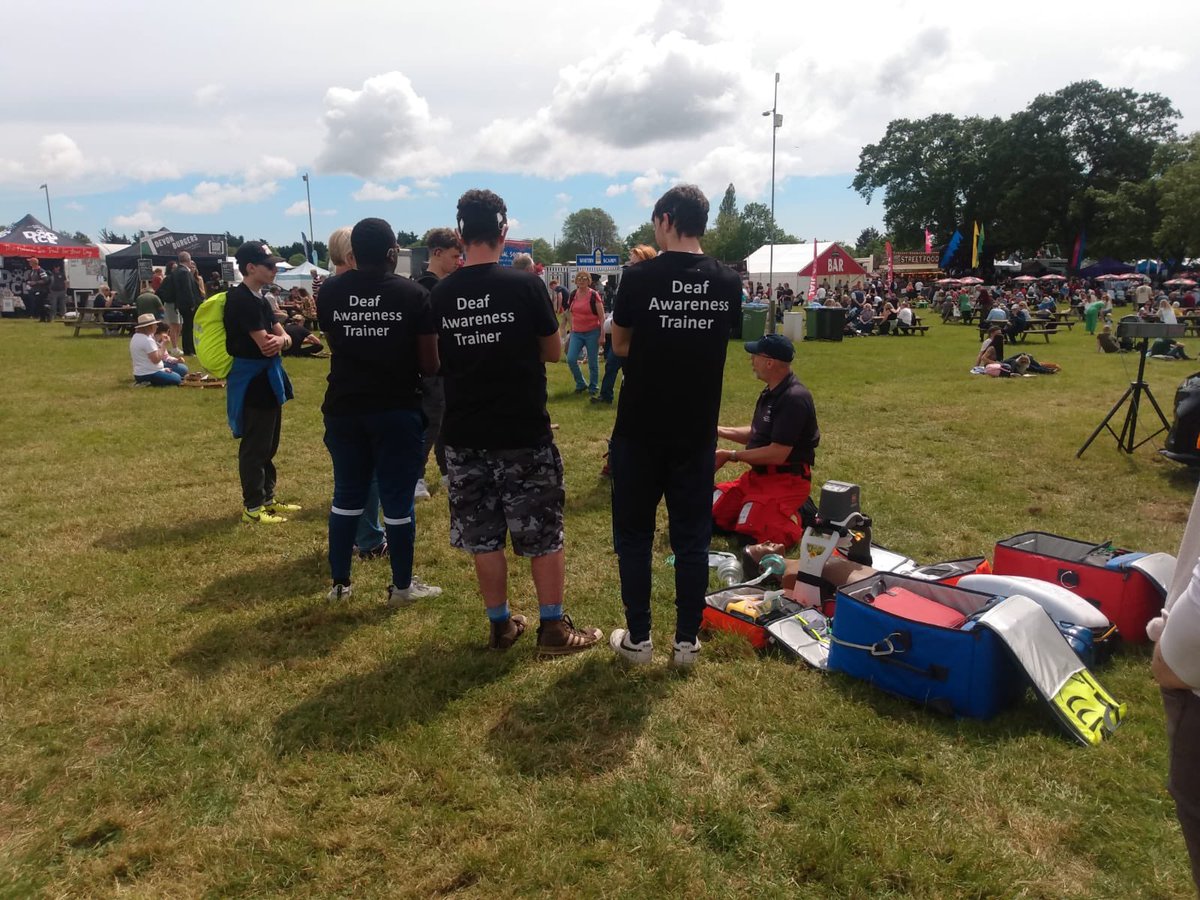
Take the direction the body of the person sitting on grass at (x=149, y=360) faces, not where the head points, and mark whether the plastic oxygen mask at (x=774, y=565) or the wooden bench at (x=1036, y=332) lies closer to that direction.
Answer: the wooden bench

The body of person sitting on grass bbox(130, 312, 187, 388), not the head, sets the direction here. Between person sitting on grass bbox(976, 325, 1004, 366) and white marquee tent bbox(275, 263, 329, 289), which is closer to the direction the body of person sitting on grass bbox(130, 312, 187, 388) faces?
the person sitting on grass

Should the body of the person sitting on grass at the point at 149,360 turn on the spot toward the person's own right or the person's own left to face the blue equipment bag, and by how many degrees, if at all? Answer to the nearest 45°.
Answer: approximately 90° to the person's own right

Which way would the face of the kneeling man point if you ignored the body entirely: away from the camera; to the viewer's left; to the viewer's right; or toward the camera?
to the viewer's left

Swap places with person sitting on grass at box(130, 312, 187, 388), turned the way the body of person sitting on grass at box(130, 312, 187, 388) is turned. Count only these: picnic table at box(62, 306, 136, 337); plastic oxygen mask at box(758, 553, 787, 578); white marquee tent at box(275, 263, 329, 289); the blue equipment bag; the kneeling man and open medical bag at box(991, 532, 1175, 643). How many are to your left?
2

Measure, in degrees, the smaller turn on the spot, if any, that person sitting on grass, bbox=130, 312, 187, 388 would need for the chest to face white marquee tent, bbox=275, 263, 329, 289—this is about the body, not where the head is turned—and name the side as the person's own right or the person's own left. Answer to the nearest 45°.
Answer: approximately 90° to the person's own left

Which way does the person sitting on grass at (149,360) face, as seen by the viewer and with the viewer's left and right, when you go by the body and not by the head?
facing to the right of the viewer

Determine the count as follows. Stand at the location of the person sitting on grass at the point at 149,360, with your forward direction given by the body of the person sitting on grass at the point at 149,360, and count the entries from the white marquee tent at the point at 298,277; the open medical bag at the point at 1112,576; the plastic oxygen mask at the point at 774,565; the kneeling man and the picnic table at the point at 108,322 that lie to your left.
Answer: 2

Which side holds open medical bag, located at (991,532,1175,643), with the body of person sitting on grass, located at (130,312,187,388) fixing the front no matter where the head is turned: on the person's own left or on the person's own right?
on the person's own right

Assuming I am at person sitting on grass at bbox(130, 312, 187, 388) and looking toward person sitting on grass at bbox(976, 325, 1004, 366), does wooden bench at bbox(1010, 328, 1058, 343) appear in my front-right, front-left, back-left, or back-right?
front-left

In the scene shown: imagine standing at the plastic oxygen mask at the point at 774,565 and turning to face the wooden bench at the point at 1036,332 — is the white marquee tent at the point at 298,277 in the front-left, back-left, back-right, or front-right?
front-left

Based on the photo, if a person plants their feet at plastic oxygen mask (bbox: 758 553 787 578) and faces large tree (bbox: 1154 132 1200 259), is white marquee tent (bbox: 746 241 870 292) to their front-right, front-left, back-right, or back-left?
front-left

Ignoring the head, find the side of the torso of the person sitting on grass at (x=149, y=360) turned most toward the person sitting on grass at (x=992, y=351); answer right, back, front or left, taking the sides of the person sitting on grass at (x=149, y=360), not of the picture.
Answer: front

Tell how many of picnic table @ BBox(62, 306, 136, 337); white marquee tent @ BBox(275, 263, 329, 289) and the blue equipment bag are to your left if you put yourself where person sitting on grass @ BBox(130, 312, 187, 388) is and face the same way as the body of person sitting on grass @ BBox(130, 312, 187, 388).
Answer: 2

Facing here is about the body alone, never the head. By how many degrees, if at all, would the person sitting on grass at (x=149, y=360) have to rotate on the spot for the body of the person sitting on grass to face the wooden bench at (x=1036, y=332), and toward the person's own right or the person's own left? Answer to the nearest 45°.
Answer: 0° — they already face it

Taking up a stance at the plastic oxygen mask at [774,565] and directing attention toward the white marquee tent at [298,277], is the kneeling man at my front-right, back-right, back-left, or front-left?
front-right
